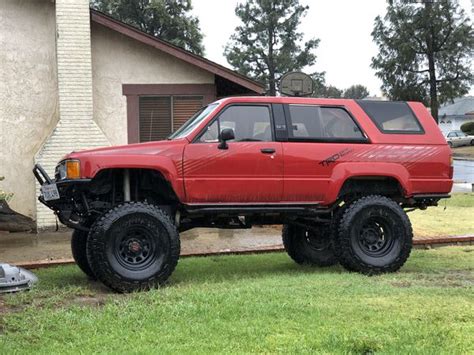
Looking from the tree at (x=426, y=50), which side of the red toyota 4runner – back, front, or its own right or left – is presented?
right

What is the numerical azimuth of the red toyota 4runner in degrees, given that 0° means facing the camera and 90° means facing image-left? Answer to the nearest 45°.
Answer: approximately 90°

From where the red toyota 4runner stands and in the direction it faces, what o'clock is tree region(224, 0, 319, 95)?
The tree is roughly at 3 o'clock from the red toyota 4runner.

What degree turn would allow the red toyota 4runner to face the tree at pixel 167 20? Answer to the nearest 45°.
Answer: approximately 90° to its right

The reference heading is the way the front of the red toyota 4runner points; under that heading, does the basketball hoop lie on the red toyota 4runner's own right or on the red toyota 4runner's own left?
on the red toyota 4runner's own right

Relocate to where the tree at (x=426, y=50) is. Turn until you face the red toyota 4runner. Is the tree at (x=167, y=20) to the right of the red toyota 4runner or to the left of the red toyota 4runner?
right
